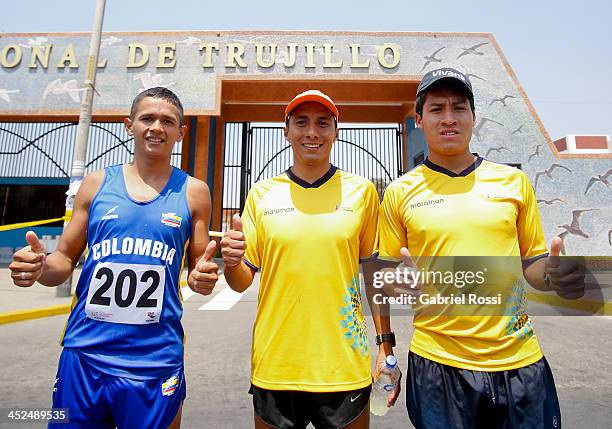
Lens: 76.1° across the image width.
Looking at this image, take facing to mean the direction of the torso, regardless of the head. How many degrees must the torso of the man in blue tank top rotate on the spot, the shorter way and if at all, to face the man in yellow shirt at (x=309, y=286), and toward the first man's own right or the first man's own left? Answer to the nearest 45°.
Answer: approximately 45° to the first man's own left

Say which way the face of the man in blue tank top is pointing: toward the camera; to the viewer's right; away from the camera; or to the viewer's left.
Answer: toward the camera

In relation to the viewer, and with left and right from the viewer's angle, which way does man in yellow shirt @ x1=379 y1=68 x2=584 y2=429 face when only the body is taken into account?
facing the viewer

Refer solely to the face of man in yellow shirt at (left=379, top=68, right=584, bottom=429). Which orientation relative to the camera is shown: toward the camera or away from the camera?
toward the camera

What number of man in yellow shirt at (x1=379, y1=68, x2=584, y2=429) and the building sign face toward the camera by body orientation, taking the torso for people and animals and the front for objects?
2

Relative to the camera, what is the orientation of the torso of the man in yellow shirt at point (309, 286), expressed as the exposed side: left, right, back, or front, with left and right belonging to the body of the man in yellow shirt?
front

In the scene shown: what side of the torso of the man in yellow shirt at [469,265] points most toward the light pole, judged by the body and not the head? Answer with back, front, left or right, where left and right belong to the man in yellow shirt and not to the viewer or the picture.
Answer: right

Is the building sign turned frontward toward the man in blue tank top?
yes

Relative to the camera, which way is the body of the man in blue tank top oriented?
toward the camera

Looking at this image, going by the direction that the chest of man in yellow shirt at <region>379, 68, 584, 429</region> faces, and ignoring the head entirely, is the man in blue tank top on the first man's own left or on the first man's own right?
on the first man's own right

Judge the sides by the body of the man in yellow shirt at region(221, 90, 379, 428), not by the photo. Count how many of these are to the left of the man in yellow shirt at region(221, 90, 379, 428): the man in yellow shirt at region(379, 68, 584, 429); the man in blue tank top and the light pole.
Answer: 1

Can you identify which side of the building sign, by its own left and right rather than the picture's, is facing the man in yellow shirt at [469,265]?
front

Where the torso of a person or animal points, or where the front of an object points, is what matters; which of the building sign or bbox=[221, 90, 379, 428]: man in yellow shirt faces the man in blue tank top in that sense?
the building sign

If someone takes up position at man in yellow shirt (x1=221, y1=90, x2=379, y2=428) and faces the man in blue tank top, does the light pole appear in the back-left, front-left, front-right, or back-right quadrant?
front-right
